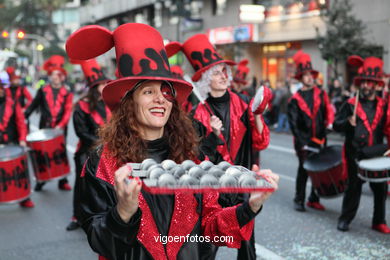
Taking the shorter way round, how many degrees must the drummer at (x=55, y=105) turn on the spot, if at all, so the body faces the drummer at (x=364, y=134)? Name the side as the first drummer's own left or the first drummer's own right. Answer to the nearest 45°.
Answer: approximately 45° to the first drummer's own left

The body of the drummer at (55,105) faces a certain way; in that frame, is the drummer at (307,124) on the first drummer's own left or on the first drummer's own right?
on the first drummer's own left

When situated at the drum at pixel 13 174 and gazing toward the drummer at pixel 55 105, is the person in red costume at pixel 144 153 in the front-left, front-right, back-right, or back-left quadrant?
back-right

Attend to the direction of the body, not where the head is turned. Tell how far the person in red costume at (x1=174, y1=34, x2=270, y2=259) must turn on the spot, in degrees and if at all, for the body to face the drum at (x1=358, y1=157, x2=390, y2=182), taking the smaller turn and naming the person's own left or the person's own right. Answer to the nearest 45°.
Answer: approximately 90° to the person's own left

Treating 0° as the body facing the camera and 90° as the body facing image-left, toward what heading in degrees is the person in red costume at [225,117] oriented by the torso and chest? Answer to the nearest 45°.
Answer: approximately 315°

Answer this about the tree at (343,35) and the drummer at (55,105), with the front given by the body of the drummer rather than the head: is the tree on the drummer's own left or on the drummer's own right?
on the drummer's own left

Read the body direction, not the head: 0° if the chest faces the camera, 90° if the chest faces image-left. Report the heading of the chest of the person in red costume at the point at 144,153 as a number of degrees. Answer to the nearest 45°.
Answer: approximately 315°
